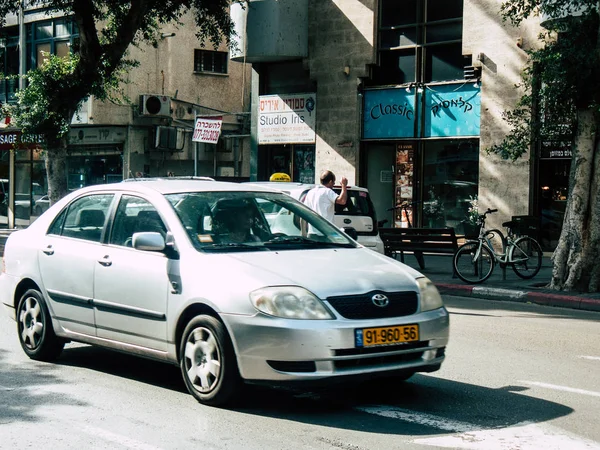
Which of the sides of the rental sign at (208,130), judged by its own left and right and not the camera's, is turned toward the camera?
front

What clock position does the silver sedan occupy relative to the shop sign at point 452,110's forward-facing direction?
The silver sedan is roughly at 12 o'clock from the shop sign.

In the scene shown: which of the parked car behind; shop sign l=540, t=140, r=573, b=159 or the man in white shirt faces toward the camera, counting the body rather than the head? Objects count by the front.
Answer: the shop sign

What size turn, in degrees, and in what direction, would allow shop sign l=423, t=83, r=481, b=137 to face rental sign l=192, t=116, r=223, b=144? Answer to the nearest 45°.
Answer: approximately 90° to its right

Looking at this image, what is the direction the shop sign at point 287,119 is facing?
toward the camera

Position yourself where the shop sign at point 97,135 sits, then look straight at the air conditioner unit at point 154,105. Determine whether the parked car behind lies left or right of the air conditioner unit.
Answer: right

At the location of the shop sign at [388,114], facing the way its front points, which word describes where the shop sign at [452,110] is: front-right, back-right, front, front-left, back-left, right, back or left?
front-left

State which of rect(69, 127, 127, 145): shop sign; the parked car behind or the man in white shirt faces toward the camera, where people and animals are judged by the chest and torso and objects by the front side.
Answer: the shop sign

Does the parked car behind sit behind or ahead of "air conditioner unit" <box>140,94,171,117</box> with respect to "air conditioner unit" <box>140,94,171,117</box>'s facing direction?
ahead

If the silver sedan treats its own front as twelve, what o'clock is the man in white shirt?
The man in white shirt is roughly at 8 o'clock from the silver sedan.

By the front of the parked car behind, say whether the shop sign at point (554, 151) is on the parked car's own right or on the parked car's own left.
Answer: on the parked car's own right

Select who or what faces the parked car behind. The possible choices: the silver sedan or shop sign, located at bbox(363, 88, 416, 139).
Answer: the shop sign

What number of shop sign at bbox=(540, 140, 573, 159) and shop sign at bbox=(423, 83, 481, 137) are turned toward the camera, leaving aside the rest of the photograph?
2

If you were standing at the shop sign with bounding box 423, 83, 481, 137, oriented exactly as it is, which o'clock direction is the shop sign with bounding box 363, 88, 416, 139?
the shop sign with bounding box 363, 88, 416, 139 is roughly at 4 o'clock from the shop sign with bounding box 423, 83, 481, 137.

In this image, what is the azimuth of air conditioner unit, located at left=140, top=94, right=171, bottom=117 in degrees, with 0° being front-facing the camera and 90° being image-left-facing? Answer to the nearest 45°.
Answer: approximately 0°
